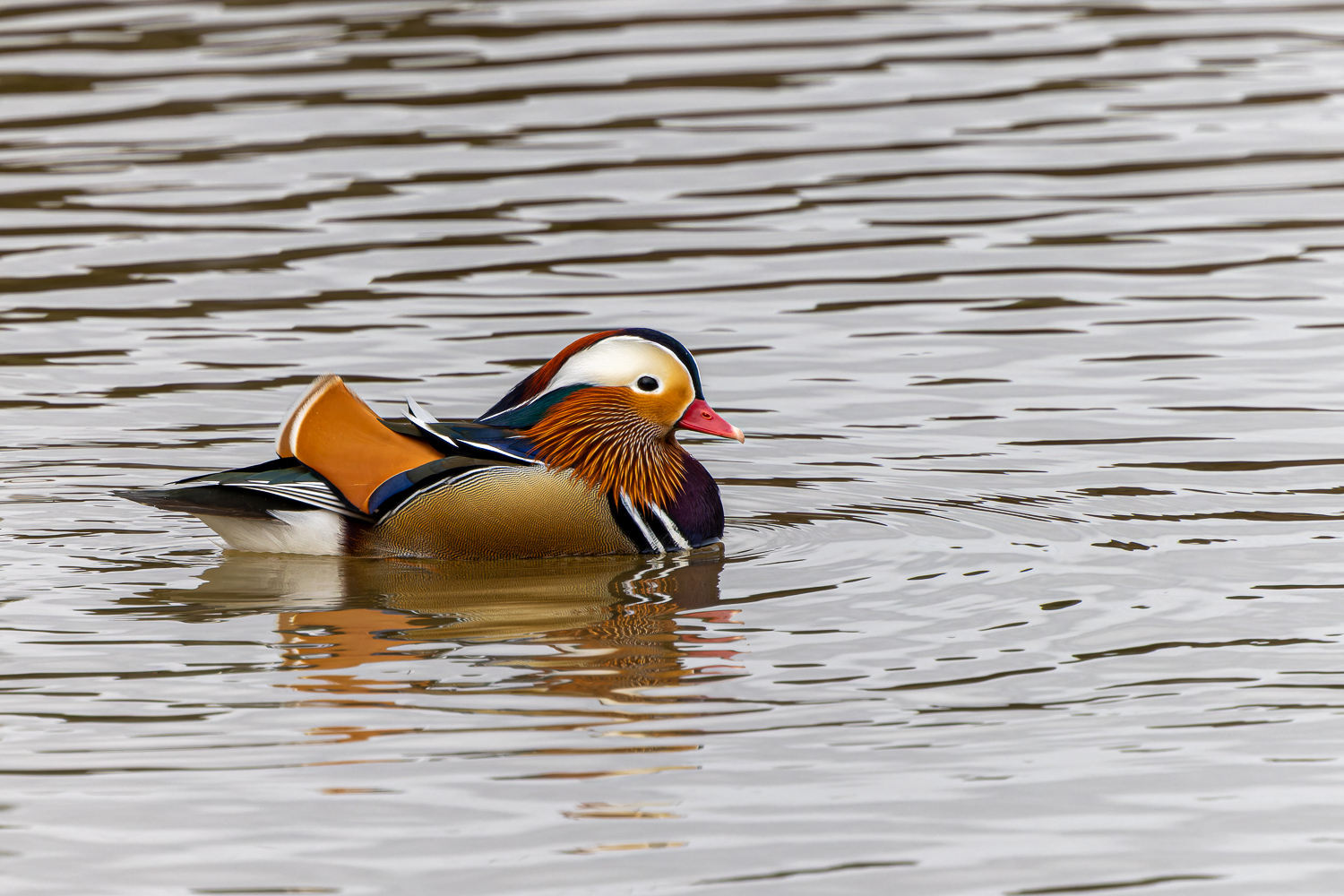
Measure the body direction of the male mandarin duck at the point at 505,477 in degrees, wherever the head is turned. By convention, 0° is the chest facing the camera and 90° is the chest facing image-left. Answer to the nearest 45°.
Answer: approximately 270°
